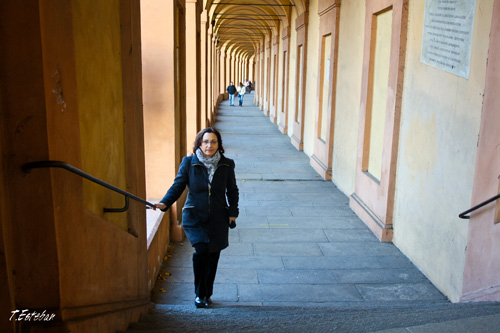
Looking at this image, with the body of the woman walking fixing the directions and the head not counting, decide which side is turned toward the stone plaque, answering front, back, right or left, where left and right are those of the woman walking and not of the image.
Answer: left

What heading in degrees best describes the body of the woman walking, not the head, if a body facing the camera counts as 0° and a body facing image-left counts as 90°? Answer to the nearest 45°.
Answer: approximately 0°

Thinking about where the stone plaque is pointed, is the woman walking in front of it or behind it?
in front

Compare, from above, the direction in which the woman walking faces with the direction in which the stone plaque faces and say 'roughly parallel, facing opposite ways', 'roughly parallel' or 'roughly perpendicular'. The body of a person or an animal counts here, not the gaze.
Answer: roughly perpendicular

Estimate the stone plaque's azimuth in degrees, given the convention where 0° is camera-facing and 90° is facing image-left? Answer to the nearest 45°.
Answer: approximately 45°
